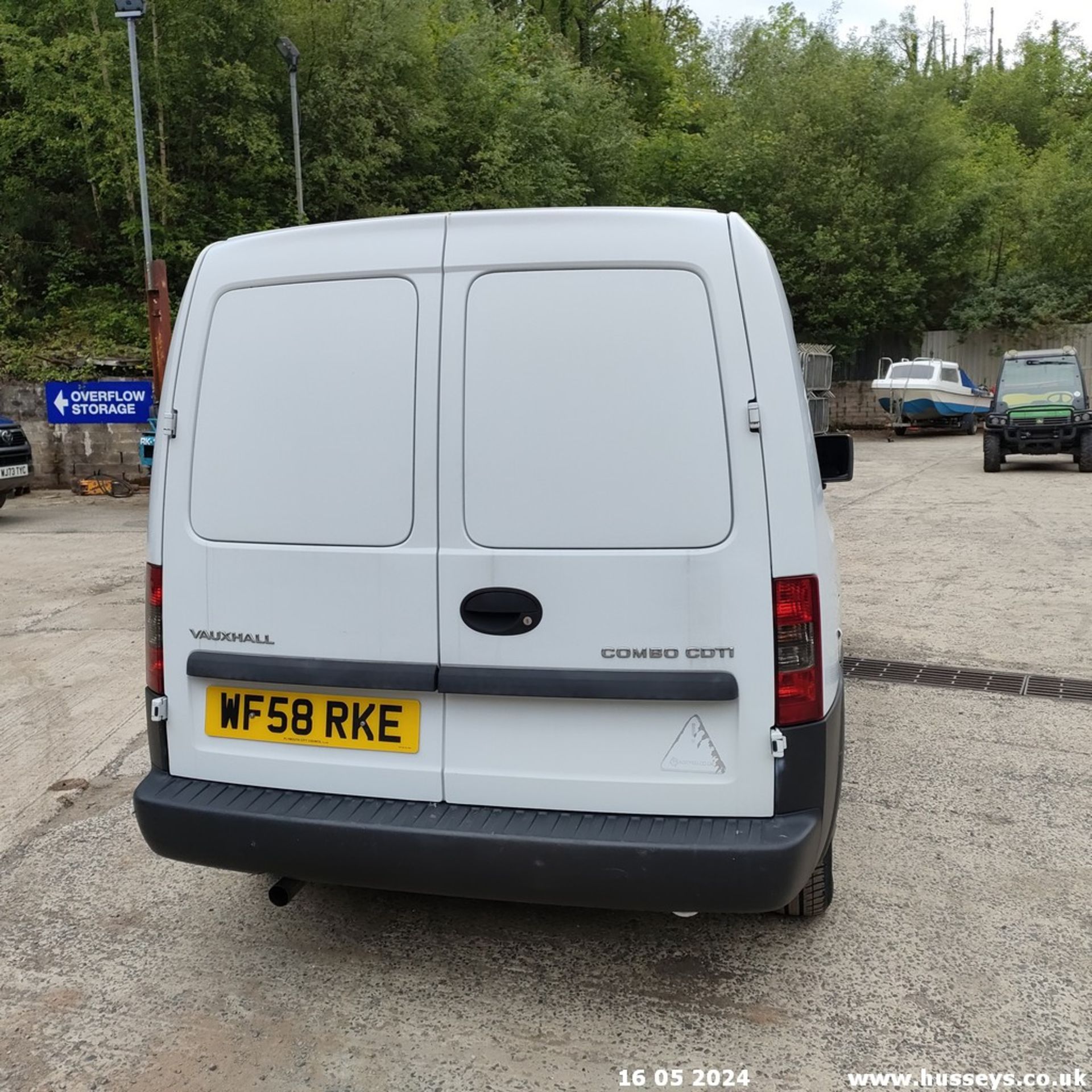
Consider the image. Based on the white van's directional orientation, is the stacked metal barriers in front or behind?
in front

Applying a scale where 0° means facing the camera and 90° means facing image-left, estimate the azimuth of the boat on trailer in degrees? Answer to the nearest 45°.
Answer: approximately 45°

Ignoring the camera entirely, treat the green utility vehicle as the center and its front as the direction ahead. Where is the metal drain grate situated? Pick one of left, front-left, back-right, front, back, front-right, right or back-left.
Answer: front

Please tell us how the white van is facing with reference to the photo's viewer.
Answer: facing away from the viewer

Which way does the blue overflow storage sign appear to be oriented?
toward the camera

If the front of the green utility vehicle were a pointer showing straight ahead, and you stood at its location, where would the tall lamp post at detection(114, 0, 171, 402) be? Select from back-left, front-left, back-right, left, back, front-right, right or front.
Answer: front-right

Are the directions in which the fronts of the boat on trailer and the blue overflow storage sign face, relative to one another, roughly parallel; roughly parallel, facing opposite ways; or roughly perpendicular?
roughly perpendicular

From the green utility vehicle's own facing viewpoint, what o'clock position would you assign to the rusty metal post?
The rusty metal post is roughly at 2 o'clock from the green utility vehicle.

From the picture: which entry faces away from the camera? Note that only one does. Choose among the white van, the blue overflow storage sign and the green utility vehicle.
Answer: the white van

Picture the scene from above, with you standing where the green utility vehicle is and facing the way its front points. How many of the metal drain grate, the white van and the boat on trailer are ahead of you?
2

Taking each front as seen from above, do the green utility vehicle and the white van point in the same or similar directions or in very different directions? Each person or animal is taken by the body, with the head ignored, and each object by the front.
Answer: very different directions

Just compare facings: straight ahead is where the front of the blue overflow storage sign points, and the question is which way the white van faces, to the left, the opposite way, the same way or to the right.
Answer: the opposite way

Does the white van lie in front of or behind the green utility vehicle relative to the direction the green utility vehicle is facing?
in front

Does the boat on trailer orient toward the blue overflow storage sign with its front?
yes

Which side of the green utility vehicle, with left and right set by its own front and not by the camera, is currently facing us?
front
